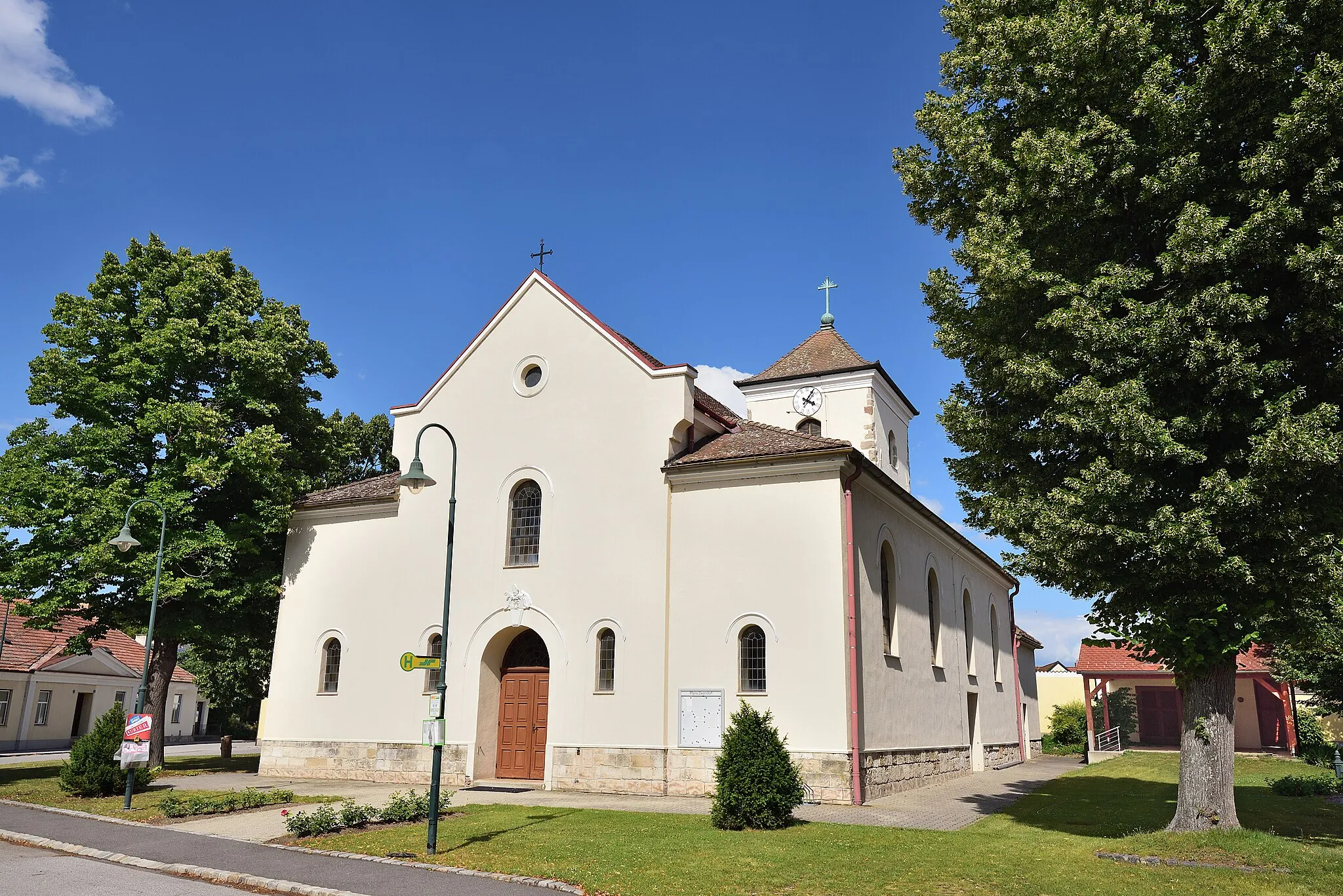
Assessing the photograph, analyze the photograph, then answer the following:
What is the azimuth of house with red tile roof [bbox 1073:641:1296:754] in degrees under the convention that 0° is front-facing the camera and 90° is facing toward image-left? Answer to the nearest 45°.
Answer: approximately 0°

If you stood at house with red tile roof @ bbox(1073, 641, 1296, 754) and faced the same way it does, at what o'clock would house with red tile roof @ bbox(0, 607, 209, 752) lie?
house with red tile roof @ bbox(0, 607, 209, 752) is roughly at 2 o'clock from house with red tile roof @ bbox(1073, 641, 1296, 754).

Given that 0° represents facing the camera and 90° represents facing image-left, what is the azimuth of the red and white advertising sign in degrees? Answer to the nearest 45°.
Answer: approximately 0°

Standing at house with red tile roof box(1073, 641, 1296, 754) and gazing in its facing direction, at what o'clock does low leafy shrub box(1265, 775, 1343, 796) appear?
The low leafy shrub is roughly at 12 o'clock from the house with red tile roof.

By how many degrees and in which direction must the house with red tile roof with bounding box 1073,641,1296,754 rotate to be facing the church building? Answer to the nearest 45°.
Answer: approximately 90° to its right

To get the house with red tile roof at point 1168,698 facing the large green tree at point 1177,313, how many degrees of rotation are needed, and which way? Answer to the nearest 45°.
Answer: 0° — it already faces it

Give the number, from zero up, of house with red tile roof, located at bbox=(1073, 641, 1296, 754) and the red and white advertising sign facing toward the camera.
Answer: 2
